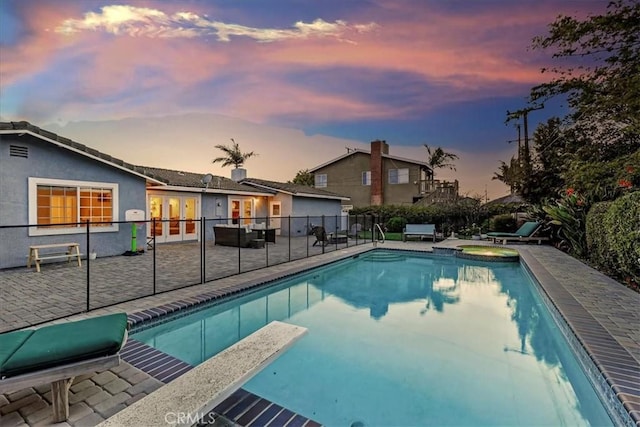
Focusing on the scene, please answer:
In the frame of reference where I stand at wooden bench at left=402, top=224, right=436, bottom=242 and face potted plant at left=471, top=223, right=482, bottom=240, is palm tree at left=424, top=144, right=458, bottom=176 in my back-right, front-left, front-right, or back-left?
front-left

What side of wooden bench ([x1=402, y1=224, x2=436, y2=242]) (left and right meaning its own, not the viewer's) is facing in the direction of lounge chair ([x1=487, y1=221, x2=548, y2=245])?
left

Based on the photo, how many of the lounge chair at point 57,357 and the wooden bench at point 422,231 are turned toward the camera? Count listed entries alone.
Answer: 1

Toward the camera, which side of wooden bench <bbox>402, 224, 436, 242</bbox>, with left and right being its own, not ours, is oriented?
front

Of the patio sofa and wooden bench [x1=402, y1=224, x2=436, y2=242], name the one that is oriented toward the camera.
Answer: the wooden bench

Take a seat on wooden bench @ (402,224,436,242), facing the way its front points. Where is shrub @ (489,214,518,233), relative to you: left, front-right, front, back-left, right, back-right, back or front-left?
back-left

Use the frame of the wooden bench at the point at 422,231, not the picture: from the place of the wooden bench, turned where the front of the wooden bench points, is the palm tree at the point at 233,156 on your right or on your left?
on your right

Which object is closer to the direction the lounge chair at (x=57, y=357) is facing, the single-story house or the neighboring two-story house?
the neighboring two-story house

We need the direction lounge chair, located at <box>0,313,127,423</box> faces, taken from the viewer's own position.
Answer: facing away from the viewer and to the right of the viewer

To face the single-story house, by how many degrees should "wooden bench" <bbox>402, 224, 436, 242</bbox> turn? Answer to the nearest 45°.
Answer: approximately 45° to its right
